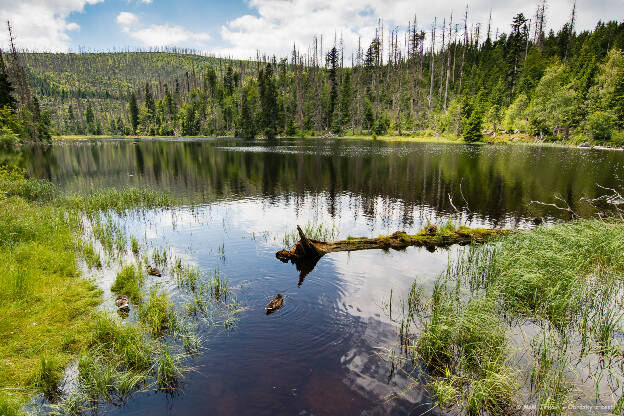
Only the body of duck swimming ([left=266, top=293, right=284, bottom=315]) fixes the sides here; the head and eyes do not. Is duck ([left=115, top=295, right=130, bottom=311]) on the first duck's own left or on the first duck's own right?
on the first duck's own left

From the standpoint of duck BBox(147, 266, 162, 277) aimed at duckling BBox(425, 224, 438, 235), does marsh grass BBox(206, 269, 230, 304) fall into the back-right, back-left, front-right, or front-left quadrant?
front-right

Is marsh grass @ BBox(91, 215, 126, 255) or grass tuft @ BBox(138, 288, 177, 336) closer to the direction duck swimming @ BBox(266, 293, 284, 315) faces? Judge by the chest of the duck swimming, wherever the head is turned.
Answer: the marsh grass

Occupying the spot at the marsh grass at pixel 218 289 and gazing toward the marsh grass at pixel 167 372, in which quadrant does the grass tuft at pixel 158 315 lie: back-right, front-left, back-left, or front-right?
front-right
